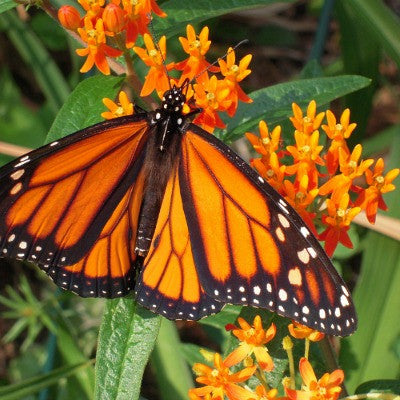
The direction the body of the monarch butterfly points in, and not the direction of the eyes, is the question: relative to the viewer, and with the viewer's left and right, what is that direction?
facing away from the viewer

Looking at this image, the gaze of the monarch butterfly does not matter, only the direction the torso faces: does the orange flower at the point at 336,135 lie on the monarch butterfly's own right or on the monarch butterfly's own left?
on the monarch butterfly's own right

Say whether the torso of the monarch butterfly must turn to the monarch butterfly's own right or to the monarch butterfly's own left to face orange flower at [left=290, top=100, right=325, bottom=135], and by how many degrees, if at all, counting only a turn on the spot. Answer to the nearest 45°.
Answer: approximately 90° to the monarch butterfly's own right
